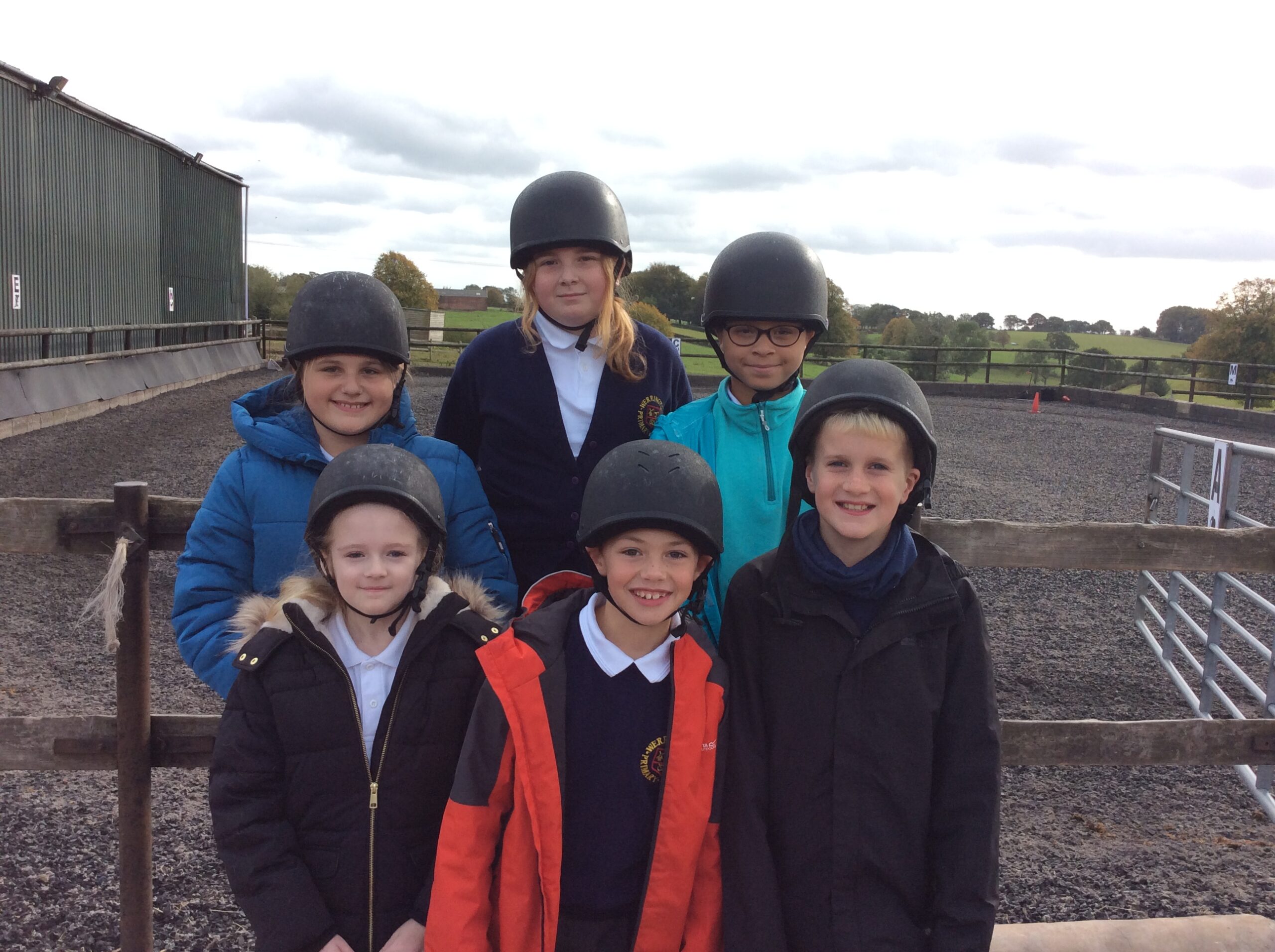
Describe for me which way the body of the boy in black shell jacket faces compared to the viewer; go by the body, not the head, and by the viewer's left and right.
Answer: facing the viewer

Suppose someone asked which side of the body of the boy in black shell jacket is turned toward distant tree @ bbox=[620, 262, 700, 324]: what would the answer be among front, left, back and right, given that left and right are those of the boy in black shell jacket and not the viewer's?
back

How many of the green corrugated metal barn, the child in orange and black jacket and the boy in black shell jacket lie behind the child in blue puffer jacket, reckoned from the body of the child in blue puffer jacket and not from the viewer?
1

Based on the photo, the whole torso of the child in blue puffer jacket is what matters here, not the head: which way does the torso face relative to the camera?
toward the camera

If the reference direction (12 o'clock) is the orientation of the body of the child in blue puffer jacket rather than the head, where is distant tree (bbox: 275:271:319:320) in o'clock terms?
The distant tree is roughly at 6 o'clock from the child in blue puffer jacket.

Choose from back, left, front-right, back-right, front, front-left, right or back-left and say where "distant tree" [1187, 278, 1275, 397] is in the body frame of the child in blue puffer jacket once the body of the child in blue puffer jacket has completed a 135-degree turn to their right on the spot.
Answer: right

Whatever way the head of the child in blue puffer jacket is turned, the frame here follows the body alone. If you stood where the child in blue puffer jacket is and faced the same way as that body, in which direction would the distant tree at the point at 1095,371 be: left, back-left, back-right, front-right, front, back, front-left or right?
back-left

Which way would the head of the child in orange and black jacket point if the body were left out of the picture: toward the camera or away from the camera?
toward the camera

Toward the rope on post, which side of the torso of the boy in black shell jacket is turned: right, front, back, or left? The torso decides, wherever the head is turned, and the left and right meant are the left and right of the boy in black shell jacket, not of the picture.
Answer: right

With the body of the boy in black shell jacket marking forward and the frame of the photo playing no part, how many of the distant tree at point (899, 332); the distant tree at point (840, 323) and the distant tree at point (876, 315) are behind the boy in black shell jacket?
3

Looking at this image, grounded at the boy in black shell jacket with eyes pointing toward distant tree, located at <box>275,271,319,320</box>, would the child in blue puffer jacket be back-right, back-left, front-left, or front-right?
front-left

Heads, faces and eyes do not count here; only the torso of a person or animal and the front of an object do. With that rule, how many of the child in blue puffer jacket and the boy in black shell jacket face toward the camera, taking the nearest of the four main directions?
2

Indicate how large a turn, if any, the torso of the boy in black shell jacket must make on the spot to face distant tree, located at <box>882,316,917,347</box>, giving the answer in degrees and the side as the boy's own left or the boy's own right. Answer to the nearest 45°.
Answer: approximately 180°
